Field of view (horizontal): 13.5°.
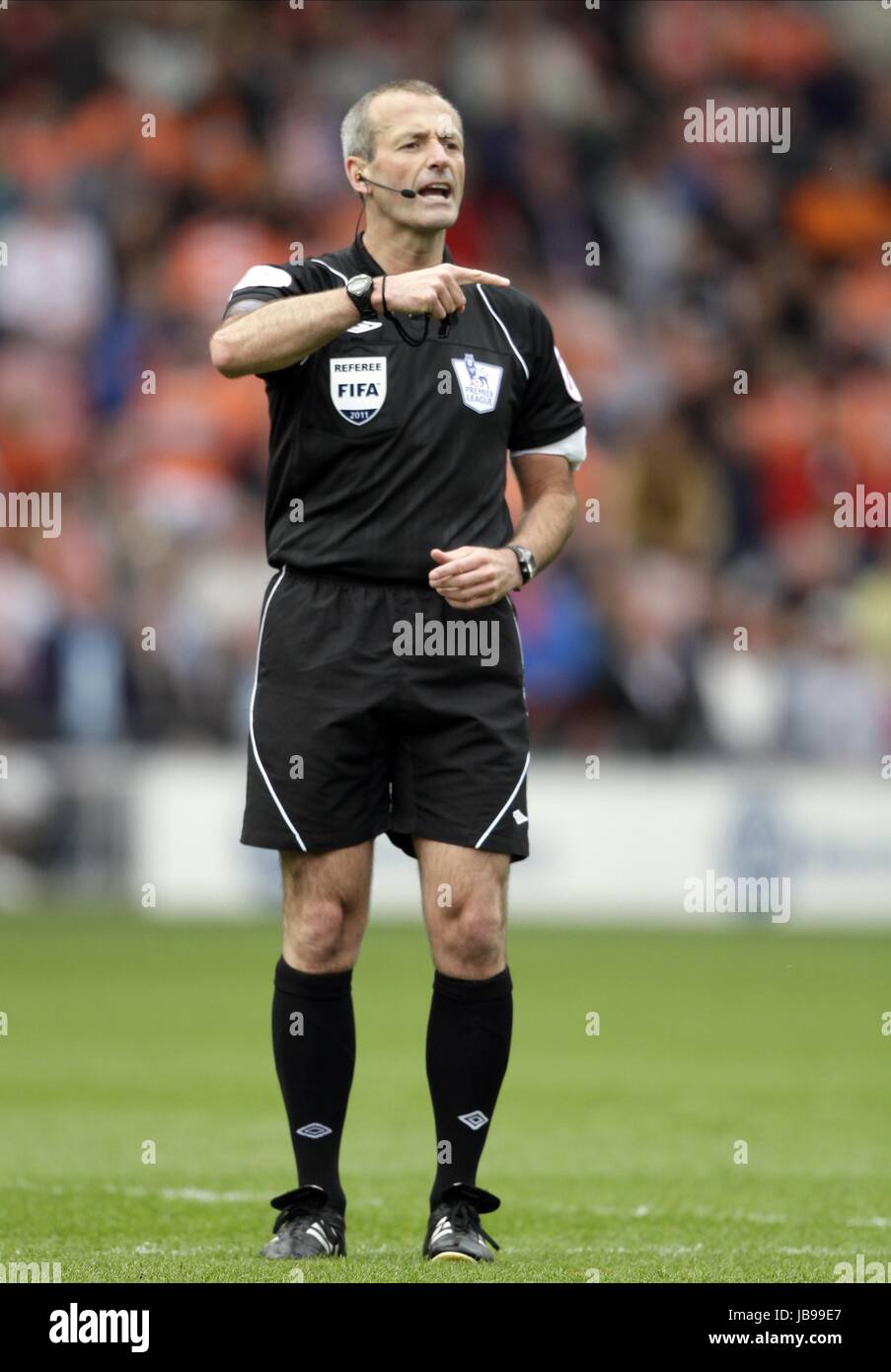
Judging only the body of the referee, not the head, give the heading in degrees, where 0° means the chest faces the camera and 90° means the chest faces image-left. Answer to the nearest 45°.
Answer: approximately 0°

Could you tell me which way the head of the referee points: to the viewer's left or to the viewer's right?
to the viewer's right
